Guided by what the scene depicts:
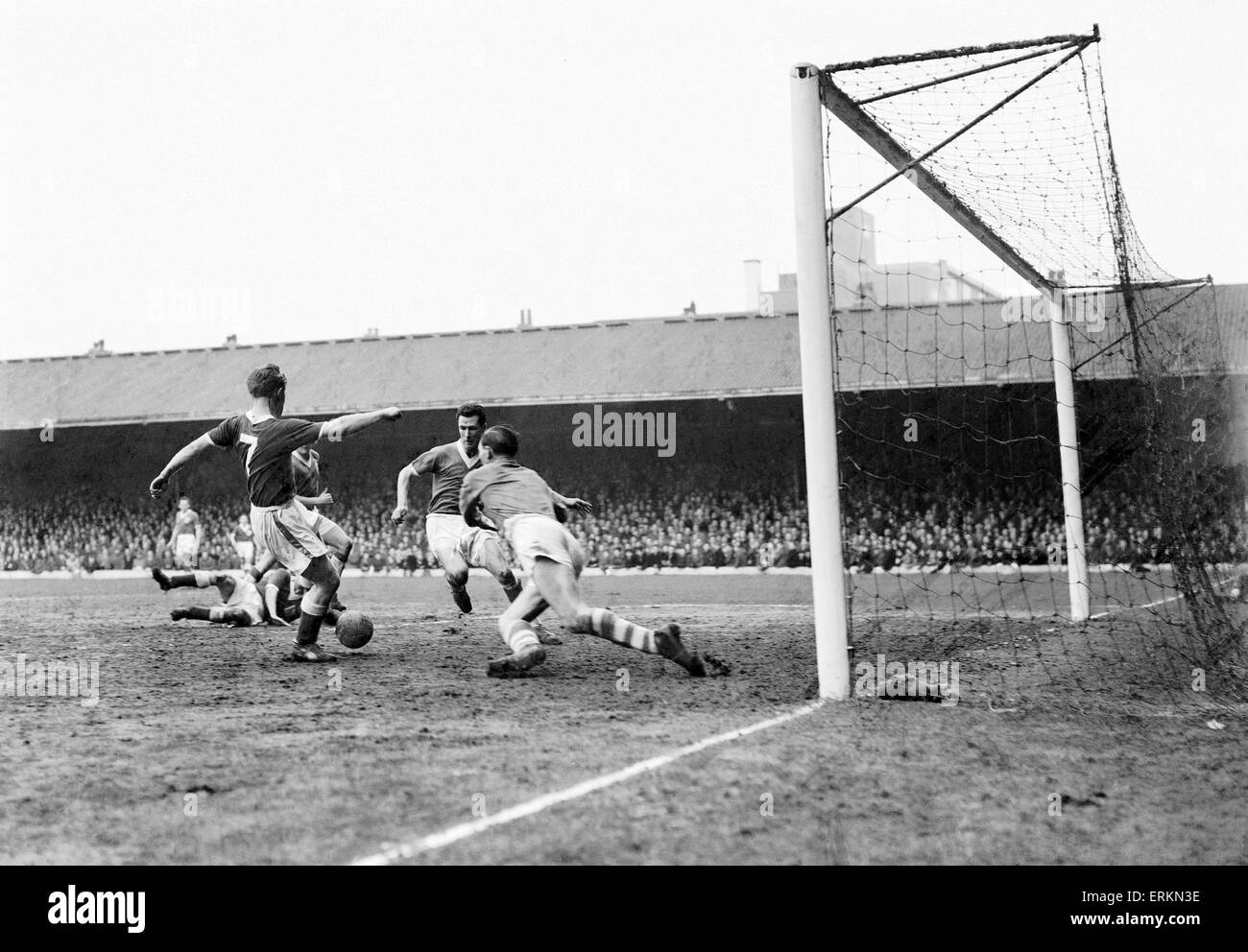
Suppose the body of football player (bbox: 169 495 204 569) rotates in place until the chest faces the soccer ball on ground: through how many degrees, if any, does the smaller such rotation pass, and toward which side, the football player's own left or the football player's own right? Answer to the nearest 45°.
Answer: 0° — they already face it

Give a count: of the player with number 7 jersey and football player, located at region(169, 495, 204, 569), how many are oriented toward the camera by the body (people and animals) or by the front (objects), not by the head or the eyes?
1

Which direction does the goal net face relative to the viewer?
to the viewer's left

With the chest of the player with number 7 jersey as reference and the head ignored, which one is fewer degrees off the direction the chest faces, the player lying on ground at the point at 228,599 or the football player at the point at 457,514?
the football player

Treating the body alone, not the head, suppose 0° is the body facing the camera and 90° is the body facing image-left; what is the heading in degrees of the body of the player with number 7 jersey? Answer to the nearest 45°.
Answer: approximately 225°

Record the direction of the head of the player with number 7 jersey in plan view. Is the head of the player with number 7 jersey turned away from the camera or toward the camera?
away from the camera

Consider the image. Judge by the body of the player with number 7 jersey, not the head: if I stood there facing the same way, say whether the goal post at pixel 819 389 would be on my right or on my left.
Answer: on my right

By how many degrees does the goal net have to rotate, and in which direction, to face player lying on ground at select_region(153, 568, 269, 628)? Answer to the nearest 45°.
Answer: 0° — it already faces them
